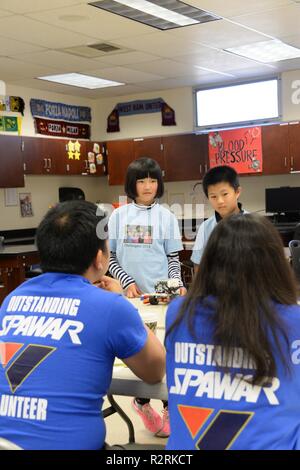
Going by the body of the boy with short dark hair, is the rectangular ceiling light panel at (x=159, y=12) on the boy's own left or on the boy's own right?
on the boy's own right

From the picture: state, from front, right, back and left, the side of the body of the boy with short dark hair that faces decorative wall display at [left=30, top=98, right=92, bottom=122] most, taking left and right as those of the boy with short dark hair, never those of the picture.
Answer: right

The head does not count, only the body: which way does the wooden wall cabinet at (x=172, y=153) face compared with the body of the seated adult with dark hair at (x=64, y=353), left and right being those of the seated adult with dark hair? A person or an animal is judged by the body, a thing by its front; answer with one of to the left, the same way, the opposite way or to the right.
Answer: the opposite way

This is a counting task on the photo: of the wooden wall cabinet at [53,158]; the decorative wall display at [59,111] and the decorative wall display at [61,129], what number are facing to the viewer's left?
0

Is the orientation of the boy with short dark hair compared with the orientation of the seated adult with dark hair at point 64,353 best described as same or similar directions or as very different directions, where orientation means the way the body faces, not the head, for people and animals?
very different directions

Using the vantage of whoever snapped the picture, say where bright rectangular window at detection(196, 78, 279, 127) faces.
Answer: facing the viewer and to the left of the viewer

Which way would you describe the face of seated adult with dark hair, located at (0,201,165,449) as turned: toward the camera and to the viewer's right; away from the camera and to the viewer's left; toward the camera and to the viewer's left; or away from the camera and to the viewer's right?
away from the camera and to the viewer's right

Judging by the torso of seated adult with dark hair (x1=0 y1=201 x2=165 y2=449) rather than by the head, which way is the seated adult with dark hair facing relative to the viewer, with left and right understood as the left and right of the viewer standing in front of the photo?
facing away from the viewer and to the right of the viewer

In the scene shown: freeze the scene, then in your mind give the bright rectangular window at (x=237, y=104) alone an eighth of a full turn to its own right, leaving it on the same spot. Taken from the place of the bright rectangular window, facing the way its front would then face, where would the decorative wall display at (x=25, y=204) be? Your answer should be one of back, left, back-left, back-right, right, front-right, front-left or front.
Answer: front

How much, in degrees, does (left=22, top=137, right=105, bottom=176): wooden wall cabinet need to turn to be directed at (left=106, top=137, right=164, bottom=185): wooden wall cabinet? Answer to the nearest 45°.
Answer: approximately 90° to its left

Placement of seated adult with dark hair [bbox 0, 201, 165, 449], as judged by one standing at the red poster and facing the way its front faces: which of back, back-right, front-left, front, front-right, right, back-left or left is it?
front-left

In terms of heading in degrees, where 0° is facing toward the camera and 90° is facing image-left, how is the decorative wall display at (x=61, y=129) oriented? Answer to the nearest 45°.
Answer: approximately 315°

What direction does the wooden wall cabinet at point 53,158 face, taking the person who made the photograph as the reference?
facing the viewer and to the right of the viewer

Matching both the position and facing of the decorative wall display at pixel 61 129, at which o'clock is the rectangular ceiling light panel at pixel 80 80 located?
The rectangular ceiling light panel is roughly at 1 o'clock from the decorative wall display.
